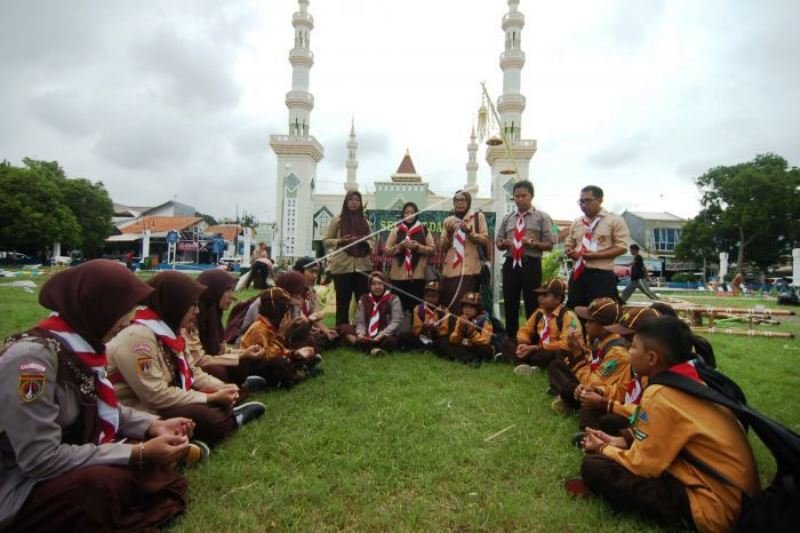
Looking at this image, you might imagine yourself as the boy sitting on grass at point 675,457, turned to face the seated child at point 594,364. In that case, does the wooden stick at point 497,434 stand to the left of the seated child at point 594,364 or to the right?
left

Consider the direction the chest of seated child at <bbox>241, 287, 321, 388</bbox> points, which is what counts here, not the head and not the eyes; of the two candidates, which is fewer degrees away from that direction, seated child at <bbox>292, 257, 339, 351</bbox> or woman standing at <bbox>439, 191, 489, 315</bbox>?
the woman standing

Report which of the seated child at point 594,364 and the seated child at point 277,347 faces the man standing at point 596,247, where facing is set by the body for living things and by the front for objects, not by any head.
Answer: the seated child at point 277,347

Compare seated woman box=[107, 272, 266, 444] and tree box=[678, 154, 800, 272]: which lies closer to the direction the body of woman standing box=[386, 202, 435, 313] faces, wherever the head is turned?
the seated woman

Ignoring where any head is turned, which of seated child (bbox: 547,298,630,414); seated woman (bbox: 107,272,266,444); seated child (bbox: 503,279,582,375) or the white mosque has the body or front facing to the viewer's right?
seated woman (bbox: 107,272,266,444)

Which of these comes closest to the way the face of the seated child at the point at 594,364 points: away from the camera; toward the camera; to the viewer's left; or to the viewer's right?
to the viewer's left

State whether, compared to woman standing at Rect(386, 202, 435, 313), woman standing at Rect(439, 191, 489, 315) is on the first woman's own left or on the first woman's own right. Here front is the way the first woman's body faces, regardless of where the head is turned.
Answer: on the first woman's own left

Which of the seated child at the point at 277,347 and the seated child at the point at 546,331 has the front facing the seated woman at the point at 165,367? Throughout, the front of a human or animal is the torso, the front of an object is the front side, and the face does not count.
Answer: the seated child at the point at 546,331
